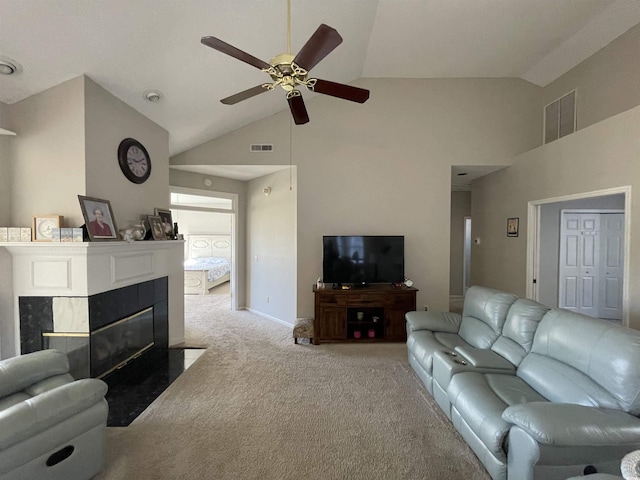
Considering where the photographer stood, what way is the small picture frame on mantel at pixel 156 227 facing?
facing the viewer and to the right of the viewer

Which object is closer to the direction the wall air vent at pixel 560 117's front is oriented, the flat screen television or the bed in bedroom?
the flat screen television

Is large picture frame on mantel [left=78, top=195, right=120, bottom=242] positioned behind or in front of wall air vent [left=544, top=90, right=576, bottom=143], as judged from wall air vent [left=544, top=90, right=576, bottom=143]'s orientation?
in front

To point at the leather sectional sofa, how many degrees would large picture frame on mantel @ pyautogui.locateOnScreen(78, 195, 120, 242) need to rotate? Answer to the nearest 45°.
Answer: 0° — it already faces it

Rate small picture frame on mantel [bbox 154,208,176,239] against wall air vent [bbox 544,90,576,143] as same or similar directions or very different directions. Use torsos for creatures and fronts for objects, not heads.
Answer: very different directions

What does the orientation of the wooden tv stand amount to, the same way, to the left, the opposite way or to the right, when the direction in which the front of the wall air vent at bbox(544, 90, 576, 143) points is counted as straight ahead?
to the left

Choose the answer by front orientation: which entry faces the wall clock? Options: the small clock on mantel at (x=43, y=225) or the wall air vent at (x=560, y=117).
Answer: the wall air vent

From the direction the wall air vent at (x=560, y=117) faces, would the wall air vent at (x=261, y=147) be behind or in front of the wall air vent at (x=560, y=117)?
in front

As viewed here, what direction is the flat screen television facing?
toward the camera

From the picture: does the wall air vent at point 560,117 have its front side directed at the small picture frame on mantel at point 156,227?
yes

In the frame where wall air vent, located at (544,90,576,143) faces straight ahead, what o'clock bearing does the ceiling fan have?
The ceiling fan is roughly at 11 o'clock from the wall air vent.

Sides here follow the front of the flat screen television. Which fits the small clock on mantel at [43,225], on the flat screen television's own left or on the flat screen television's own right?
on the flat screen television's own right

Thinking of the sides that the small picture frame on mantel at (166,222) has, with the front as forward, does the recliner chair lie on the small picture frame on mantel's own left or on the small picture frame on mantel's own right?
on the small picture frame on mantel's own right

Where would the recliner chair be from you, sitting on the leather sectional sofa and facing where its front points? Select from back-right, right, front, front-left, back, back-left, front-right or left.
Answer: front

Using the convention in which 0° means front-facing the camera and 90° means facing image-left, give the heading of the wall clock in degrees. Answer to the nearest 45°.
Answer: approximately 315°

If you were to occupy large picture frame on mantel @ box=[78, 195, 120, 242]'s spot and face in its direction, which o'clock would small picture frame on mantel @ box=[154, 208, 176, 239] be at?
small picture frame on mantel @ box=[154, 208, 176, 239] is roughly at 9 o'clock from large picture frame on mantel @ box=[78, 195, 120, 242].

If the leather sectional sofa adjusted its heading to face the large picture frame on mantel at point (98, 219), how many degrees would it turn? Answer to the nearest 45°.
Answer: approximately 45° to its right

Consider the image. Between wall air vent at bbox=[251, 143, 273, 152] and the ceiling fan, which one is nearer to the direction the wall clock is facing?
the ceiling fan

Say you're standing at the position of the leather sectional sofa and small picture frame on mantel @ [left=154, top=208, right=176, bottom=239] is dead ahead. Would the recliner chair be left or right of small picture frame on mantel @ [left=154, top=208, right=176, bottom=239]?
left

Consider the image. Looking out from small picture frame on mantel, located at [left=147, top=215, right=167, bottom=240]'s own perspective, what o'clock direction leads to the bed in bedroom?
The bed in bedroom is roughly at 8 o'clock from the small picture frame on mantel.

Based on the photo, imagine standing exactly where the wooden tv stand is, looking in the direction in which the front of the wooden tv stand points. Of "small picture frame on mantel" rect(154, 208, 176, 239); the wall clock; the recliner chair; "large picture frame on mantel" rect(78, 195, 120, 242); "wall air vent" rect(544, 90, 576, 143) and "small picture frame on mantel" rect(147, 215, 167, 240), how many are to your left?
1

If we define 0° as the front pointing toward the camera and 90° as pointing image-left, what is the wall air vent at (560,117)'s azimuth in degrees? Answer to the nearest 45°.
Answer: approximately 45°
